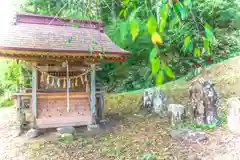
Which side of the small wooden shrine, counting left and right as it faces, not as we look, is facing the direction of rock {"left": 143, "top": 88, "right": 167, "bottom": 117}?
left

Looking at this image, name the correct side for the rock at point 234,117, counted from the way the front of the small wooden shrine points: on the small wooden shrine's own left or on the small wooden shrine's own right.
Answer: on the small wooden shrine's own left

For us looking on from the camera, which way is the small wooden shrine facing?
facing the viewer

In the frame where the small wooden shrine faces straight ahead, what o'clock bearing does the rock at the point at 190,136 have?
The rock is roughly at 10 o'clock from the small wooden shrine.

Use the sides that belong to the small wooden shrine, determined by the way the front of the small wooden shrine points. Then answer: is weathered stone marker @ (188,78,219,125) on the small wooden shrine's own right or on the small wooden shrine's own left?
on the small wooden shrine's own left
